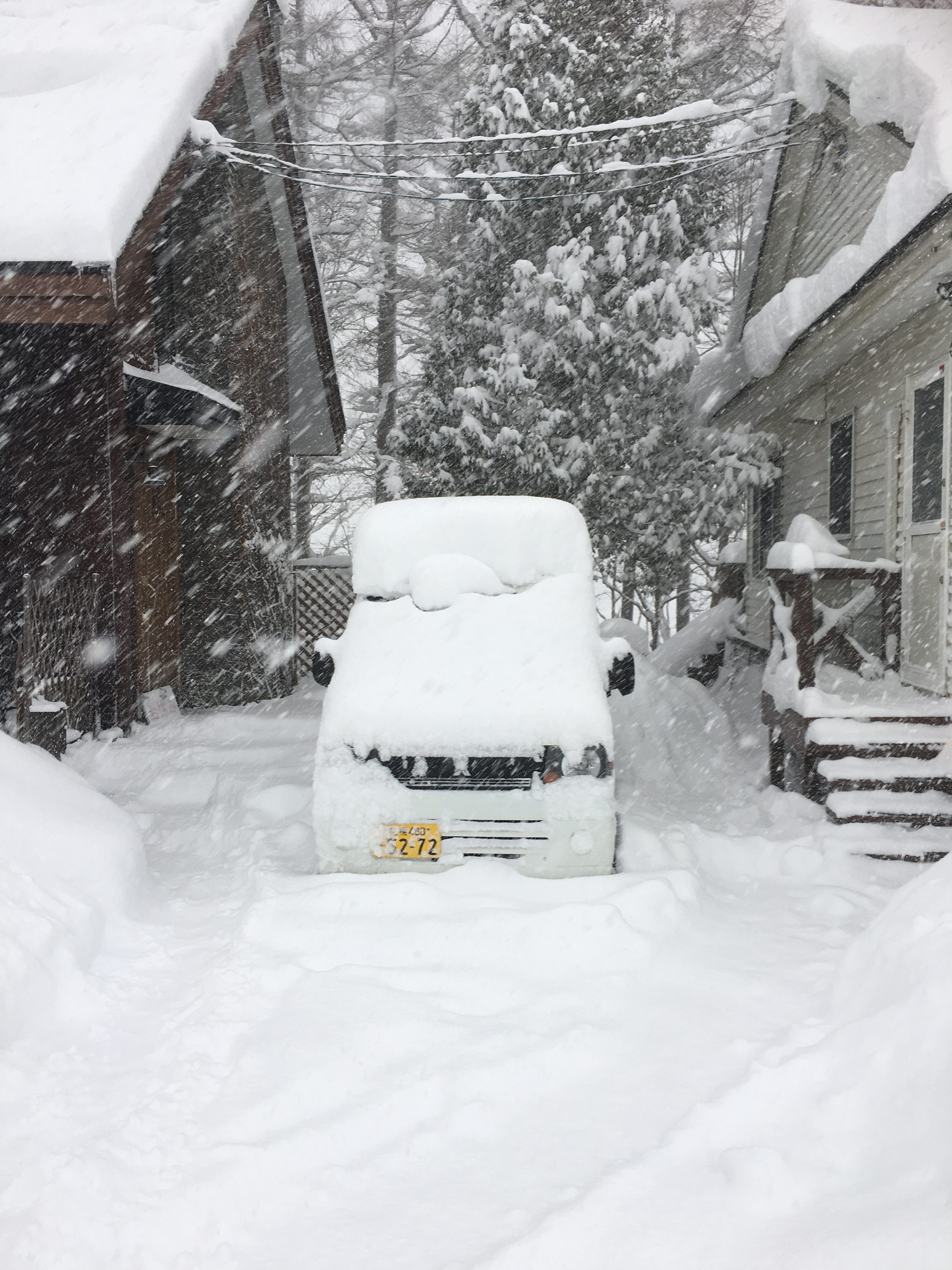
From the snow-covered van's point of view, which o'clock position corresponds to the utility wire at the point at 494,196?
The utility wire is roughly at 6 o'clock from the snow-covered van.

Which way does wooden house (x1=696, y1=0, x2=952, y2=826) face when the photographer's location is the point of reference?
facing the viewer and to the left of the viewer

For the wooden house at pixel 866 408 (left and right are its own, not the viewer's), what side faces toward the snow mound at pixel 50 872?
front

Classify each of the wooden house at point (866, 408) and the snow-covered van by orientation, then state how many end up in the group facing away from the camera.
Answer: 0

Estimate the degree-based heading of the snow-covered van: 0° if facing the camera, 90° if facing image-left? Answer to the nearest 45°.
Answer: approximately 0°

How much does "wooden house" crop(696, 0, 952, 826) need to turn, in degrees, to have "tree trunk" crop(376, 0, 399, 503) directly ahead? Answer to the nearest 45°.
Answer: approximately 90° to its right

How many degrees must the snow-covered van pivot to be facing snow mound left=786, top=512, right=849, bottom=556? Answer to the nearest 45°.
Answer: approximately 135° to its left

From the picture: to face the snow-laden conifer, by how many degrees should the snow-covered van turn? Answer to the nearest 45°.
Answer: approximately 180°

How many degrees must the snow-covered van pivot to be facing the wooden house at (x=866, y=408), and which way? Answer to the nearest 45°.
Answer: approximately 135° to its left

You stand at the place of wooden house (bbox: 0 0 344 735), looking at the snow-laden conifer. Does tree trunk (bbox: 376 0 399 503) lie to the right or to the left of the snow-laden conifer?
left
